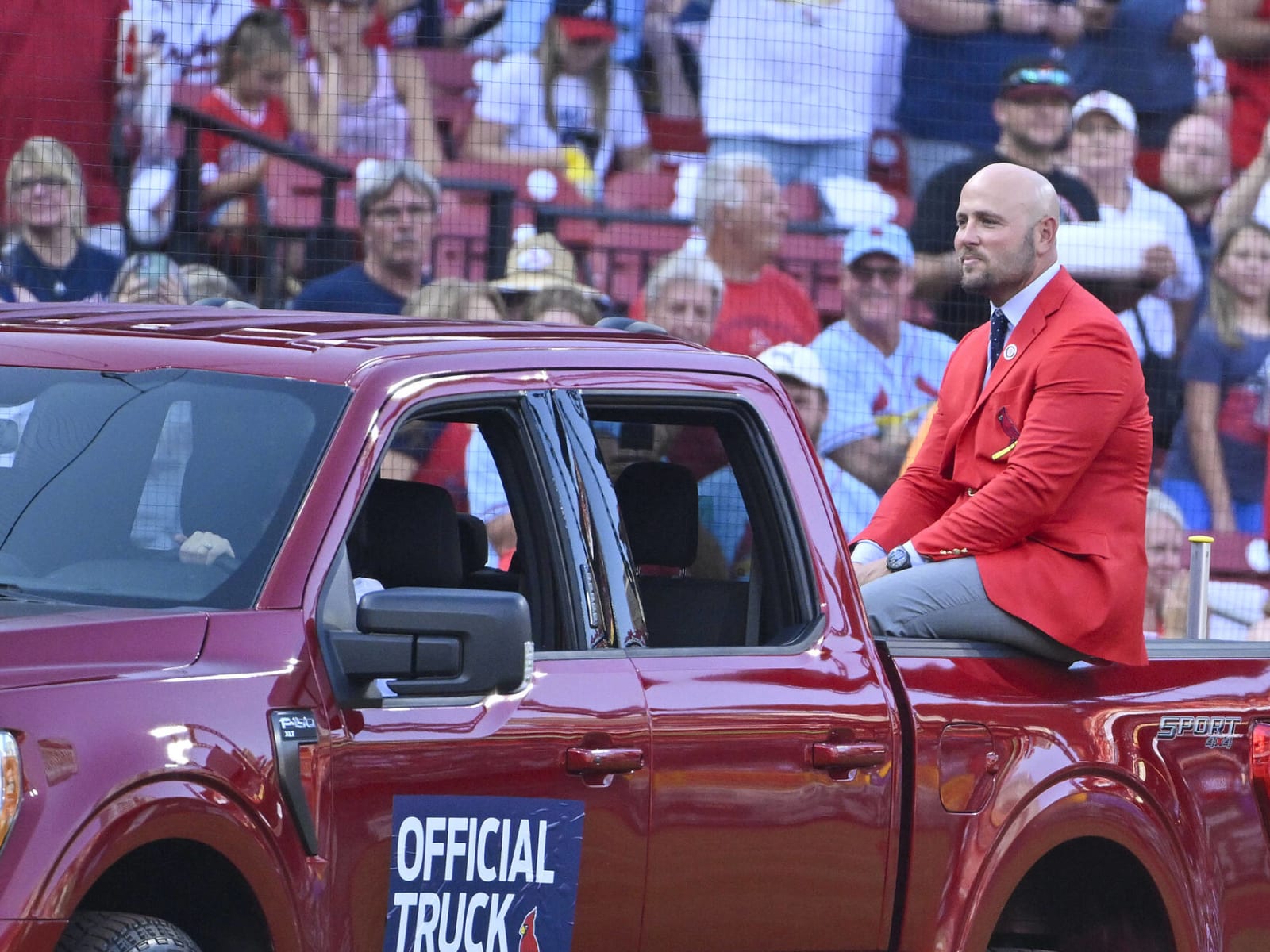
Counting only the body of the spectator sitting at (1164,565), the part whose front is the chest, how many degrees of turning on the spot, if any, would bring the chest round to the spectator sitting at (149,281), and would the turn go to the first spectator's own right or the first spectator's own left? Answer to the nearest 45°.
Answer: approximately 45° to the first spectator's own right

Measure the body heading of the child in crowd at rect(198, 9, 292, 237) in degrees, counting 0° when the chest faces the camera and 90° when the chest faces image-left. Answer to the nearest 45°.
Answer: approximately 315°

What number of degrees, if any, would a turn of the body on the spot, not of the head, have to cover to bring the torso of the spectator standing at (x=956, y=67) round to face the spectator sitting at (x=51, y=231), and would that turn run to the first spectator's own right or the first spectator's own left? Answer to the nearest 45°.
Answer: approximately 45° to the first spectator's own right

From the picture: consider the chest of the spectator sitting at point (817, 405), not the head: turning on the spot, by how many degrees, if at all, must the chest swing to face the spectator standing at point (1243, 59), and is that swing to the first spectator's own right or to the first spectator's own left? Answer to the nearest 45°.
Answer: approximately 135° to the first spectator's own left
